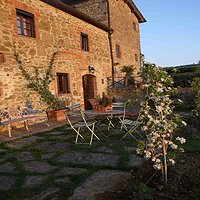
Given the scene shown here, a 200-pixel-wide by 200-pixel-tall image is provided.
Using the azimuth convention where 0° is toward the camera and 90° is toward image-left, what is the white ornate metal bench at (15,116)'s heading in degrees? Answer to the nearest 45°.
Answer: approximately 315°

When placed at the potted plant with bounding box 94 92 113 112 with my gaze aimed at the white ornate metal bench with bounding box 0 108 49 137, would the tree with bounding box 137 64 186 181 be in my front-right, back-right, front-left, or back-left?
back-left

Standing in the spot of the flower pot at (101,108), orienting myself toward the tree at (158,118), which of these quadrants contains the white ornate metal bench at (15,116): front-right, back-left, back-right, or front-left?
back-right

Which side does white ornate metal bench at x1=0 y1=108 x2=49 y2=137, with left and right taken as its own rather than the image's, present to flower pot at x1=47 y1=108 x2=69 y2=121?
left

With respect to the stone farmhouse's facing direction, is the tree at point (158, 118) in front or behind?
in front

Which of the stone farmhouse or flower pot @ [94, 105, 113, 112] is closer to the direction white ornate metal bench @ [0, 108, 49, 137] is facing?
the flower pot

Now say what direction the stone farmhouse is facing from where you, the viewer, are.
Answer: facing the viewer and to the right of the viewer

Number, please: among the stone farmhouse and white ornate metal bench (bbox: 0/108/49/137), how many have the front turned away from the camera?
0

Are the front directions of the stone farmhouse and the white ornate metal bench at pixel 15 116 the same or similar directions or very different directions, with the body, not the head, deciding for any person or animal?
same or similar directions

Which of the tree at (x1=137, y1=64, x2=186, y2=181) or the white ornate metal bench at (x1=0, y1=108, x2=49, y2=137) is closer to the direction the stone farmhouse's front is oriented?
the tree
